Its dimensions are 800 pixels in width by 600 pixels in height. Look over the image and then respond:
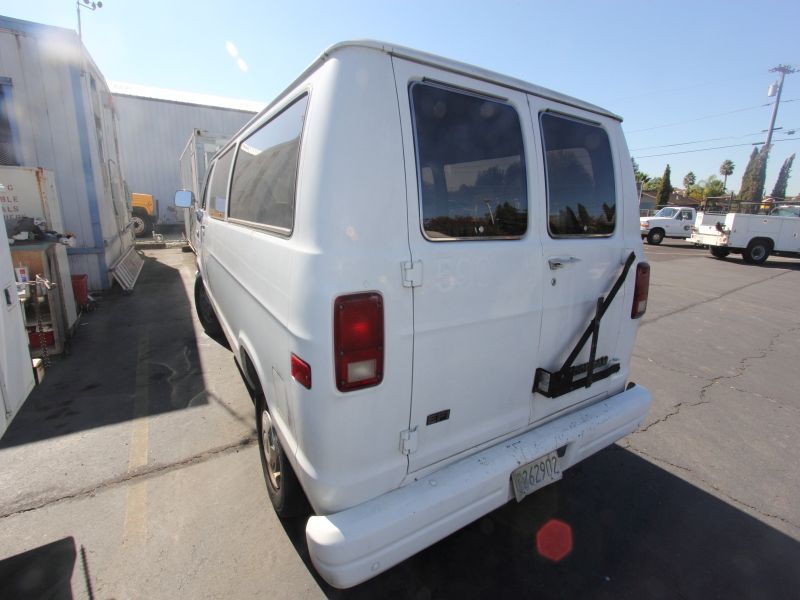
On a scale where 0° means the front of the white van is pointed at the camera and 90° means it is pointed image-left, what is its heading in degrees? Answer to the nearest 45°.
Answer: approximately 135°

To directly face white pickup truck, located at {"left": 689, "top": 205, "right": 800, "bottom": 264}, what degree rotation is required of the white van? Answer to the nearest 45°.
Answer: approximately 90° to its right

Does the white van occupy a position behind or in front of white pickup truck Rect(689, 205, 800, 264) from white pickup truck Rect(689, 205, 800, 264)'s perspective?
behind

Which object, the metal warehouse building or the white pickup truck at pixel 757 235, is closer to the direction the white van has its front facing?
the metal warehouse building

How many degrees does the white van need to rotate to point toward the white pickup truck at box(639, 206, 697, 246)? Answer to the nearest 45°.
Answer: approximately 90° to its right

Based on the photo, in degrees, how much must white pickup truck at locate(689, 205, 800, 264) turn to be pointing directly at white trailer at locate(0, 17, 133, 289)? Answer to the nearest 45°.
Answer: approximately 180°

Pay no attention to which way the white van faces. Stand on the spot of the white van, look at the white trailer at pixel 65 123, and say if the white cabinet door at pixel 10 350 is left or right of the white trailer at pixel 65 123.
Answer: left

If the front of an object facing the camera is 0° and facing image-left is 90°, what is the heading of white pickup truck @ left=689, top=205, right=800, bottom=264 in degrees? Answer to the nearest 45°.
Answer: approximately 225°

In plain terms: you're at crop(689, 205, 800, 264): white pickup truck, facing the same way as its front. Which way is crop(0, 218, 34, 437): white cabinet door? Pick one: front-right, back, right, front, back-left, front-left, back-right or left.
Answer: back-right

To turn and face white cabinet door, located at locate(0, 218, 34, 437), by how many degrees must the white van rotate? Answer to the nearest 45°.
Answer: approximately 45° to its left
